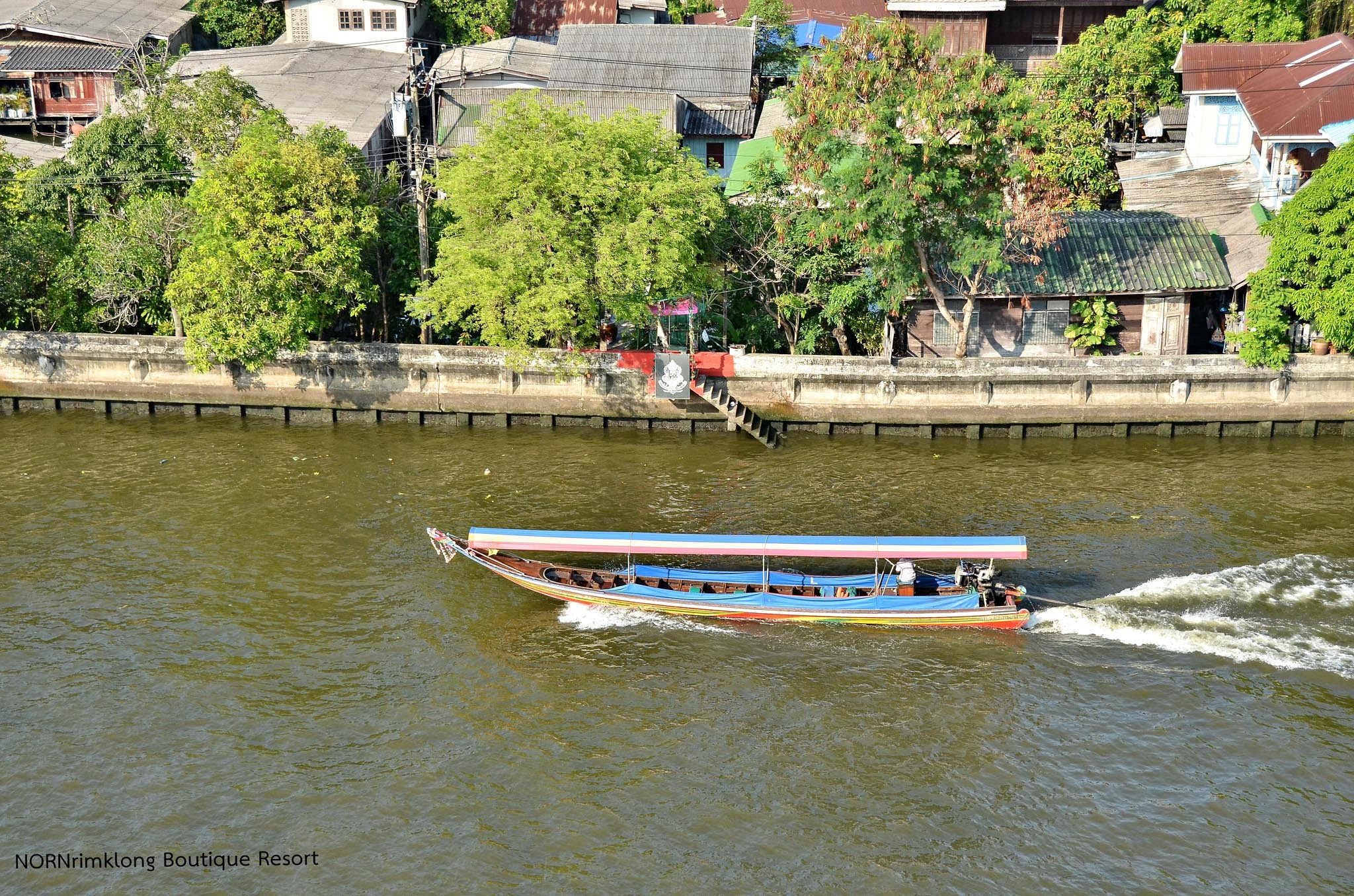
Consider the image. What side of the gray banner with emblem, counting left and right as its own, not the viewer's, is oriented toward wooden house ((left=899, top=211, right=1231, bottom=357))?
left

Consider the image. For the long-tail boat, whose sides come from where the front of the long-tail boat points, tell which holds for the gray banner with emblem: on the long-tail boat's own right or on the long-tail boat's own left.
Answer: on the long-tail boat's own right

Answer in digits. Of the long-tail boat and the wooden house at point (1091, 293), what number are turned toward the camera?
1

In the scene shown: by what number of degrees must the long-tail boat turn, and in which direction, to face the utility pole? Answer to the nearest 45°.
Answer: approximately 45° to its right

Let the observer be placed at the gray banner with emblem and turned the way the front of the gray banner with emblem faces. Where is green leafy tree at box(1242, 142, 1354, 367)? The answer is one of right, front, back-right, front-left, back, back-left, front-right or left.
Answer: left

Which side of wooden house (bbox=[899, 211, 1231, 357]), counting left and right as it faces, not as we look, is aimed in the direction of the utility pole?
right

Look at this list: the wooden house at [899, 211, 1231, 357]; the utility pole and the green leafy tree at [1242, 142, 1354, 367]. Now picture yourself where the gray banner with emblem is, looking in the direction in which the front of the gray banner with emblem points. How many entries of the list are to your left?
2

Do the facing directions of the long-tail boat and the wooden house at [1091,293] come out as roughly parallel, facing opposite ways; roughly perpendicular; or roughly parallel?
roughly perpendicular

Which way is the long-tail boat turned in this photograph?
to the viewer's left

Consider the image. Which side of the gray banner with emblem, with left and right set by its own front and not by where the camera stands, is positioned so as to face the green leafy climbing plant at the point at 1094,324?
left

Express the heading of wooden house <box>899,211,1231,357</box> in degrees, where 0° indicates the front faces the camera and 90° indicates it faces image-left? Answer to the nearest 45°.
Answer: approximately 0°

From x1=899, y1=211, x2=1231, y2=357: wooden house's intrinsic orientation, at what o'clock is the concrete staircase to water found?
The concrete staircase to water is roughly at 2 o'clock from the wooden house.
